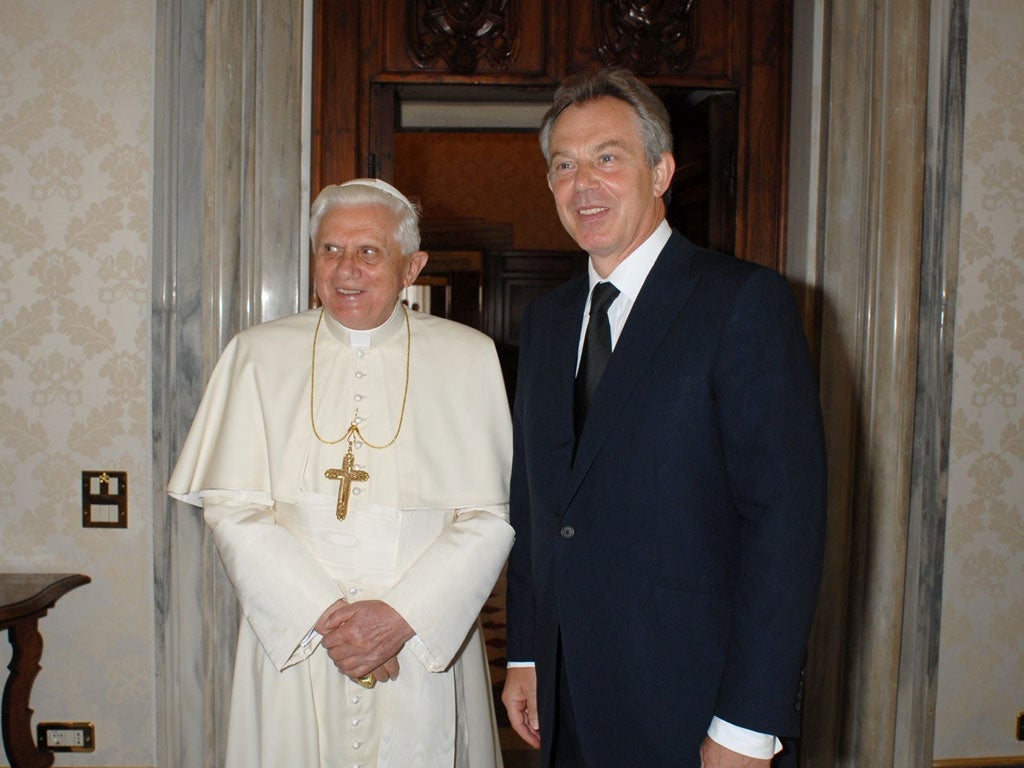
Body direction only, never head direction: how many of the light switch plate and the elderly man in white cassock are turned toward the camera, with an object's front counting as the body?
2

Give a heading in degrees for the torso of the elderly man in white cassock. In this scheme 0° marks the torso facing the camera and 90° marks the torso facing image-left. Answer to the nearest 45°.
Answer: approximately 0°

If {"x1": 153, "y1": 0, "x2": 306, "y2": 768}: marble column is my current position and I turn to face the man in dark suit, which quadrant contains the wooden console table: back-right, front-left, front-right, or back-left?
back-right

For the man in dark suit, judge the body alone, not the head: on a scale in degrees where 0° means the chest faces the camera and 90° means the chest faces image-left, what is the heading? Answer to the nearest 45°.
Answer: approximately 45°

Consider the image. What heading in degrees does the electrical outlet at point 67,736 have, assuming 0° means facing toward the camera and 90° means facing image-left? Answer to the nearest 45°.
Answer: approximately 0°

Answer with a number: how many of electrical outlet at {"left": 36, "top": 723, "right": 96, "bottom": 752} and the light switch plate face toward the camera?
2

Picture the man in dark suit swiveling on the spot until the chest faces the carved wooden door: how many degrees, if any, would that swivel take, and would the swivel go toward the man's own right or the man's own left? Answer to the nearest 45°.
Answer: approximately 135° to the man's own right
